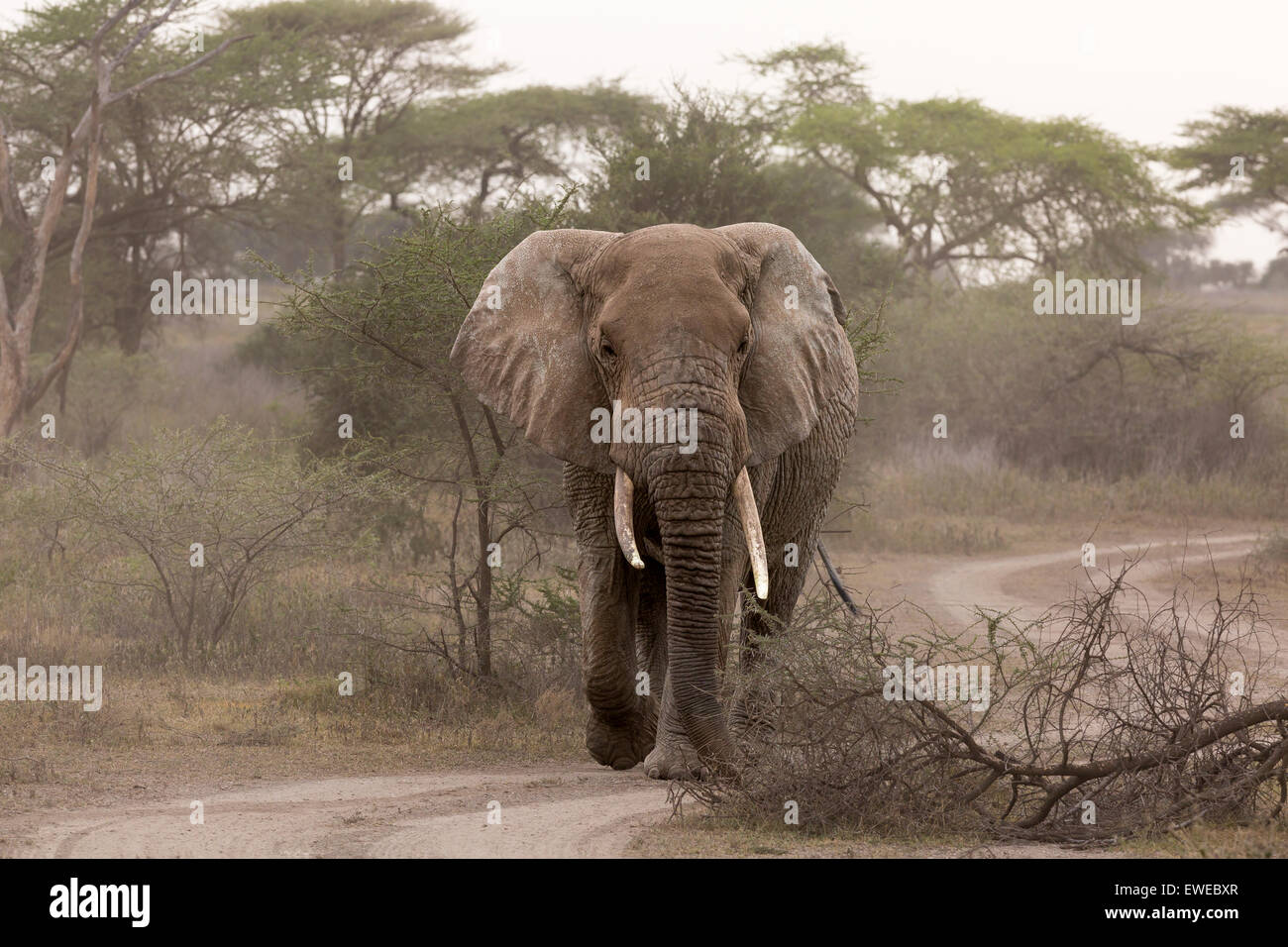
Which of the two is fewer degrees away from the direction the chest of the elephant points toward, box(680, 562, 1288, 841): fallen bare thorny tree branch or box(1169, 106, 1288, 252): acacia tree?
the fallen bare thorny tree branch

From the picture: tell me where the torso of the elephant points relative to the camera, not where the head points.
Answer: toward the camera

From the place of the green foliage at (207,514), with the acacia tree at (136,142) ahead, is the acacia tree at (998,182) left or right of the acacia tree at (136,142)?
right

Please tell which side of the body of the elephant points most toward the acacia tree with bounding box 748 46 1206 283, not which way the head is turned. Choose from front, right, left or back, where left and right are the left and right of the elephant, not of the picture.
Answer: back

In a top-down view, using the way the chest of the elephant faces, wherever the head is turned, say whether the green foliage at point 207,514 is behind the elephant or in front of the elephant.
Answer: behind

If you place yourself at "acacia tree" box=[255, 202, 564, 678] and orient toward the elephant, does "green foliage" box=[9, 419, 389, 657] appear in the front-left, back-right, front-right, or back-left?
back-right

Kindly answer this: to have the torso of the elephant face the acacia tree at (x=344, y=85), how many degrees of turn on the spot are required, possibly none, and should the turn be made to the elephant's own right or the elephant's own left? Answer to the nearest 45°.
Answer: approximately 180°

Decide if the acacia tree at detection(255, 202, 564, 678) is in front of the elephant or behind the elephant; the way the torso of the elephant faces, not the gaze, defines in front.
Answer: behind

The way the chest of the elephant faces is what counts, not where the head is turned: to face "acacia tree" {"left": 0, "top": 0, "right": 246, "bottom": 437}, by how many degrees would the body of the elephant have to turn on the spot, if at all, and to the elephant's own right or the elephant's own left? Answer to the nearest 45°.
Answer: approximately 135° to the elephant's own right

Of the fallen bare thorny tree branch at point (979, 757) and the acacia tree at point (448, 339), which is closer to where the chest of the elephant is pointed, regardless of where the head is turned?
the fallen bare thorny tree branch

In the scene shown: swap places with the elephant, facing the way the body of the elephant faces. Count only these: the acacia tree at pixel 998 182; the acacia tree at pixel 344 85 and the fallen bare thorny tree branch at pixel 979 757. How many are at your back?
2
